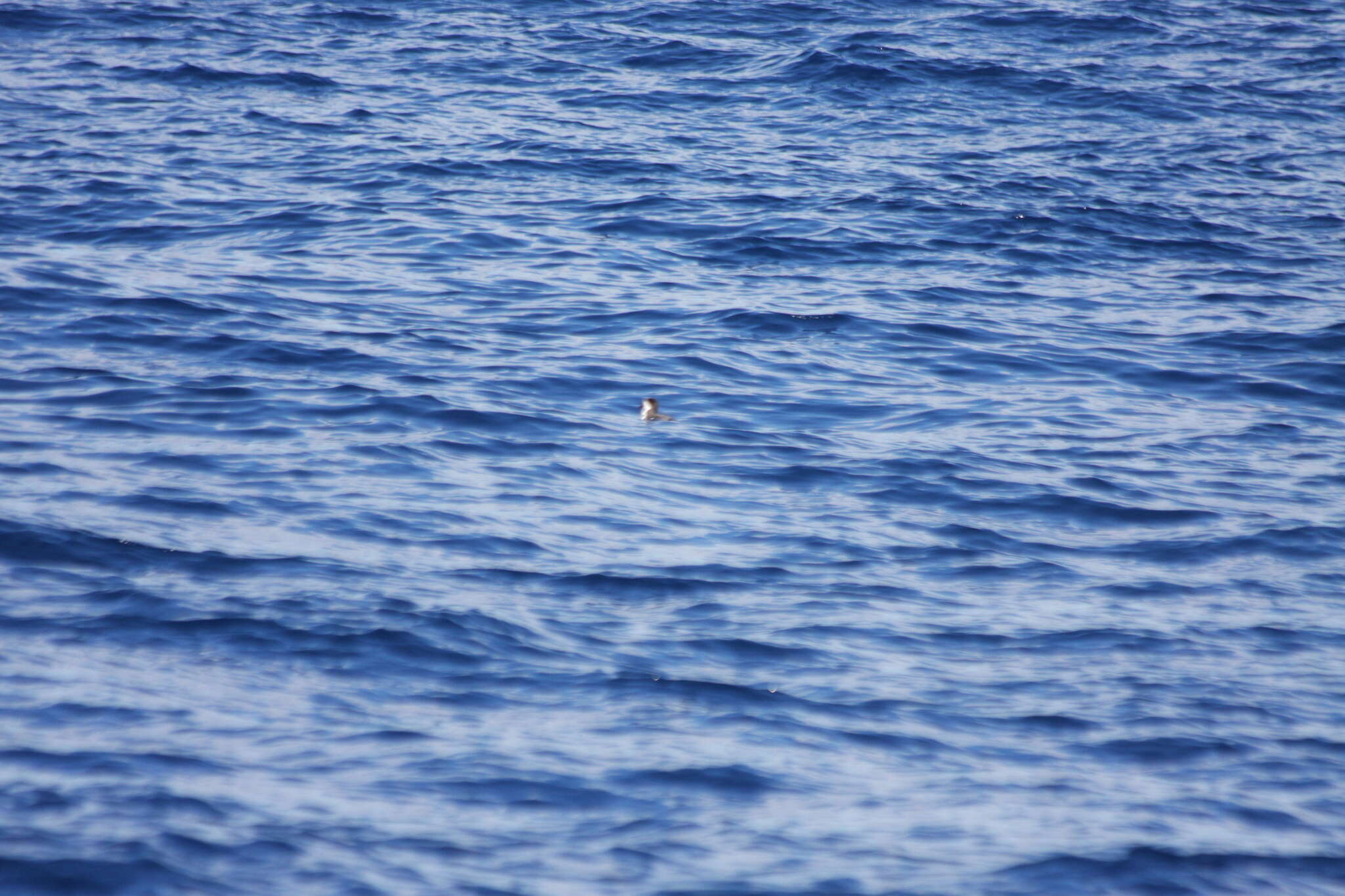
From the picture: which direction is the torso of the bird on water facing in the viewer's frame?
to the viewer's left
